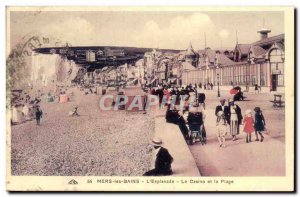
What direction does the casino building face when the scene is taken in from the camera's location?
facing the viewer and to the left of the viewer

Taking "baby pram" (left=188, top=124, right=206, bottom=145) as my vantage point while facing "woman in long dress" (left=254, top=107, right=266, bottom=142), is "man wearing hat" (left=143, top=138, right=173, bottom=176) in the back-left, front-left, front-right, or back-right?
back-right

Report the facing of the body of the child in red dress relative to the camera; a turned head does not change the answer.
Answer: toward the camera
